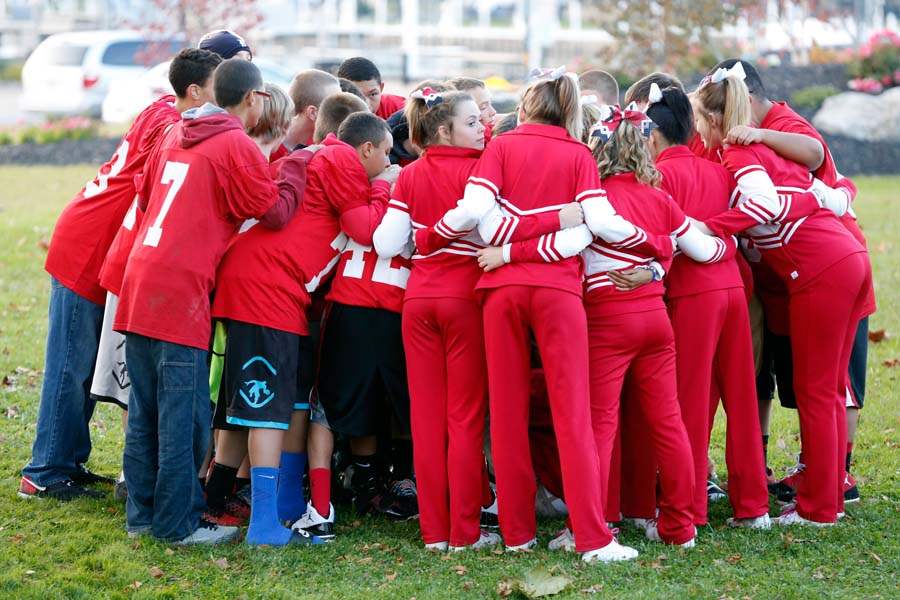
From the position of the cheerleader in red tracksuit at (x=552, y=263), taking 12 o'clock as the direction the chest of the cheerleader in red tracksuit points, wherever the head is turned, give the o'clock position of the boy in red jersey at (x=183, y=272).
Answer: The boy in red jersey is roughly at 9 o'clock from the cheerleader in red tracksuit.

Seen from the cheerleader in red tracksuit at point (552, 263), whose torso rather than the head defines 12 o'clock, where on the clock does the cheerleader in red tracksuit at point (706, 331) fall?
the cheerleader in red tracksuit at point (706, 331) is roughly at 2 o'clock from the cheerleader in red tracksuit at point (552, 263).

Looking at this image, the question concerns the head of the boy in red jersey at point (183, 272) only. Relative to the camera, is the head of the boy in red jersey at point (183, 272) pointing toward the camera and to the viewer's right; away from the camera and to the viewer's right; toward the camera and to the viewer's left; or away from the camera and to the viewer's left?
away from the camera and to the viewer's right

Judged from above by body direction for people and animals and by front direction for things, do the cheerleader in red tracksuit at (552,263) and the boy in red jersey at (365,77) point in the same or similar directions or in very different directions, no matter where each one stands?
very different directions

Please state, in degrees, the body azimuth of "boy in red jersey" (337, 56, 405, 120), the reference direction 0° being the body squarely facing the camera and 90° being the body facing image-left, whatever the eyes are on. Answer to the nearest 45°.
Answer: approximately 0°

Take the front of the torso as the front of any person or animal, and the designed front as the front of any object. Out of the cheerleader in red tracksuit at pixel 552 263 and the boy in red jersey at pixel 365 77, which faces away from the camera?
the cheerleader in red tracksuit

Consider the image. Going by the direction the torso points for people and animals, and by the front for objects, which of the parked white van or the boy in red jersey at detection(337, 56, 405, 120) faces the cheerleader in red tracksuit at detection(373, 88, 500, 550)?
the boy in red jersey

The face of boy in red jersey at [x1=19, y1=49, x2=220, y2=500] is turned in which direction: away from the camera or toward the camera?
away from the camera

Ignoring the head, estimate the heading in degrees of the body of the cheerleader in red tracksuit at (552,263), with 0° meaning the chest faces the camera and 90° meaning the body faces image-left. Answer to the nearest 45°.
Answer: approximately 180°

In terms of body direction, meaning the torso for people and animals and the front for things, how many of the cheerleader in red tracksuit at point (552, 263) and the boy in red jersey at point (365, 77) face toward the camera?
1

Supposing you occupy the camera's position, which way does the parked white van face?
facing away from the viewer and to the right of the viewer

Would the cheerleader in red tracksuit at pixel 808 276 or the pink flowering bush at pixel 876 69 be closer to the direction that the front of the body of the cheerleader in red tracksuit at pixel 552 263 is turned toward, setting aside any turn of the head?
the pink flowering bush

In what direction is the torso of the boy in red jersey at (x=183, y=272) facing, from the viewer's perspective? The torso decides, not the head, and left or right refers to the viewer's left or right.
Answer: facing away from the viewer and to the right of the viewer

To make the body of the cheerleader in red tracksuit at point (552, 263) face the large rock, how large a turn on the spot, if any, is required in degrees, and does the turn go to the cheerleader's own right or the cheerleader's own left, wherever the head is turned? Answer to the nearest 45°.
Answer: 0° — they already face it
